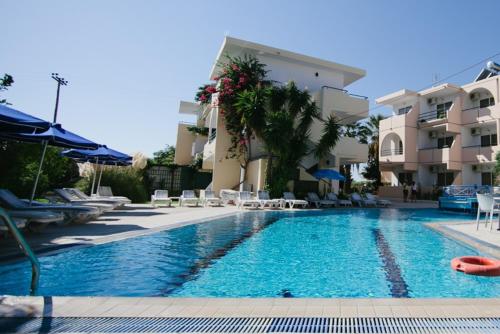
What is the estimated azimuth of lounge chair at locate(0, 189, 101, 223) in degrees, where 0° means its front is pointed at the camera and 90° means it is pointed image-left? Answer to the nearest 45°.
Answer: approximately 270°

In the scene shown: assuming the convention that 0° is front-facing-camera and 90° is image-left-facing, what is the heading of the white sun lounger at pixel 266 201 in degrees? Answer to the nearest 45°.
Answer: approximately 315°

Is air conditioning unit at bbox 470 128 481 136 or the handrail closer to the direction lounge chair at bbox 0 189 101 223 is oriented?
the air conditioning unit

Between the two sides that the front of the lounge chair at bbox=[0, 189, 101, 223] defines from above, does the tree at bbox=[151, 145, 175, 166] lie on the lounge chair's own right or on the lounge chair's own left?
on the lounge chair's own left

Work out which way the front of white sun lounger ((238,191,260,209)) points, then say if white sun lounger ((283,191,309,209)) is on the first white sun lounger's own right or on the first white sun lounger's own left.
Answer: on the first white sun lounger's own left

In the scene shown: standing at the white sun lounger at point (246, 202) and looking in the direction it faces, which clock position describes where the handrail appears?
The handrail is roughly at 2 o'clock from the white sun lounger.

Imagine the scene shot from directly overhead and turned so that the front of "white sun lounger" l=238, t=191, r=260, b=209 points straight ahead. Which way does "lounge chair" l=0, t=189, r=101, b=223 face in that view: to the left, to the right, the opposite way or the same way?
to the left

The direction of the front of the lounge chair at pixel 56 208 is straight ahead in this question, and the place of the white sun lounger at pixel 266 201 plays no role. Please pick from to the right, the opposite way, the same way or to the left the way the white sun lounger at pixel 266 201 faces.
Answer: to the right

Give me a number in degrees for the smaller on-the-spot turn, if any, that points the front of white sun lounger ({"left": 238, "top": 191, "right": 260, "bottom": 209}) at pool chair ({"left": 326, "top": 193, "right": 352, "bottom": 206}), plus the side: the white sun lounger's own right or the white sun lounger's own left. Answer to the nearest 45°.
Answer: approximately 90° to the white sun lounger's own left

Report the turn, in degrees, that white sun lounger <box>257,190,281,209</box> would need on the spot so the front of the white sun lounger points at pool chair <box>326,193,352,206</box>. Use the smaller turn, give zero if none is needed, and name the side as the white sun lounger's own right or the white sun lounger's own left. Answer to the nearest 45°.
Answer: approximately 90° to the white sun lounger's own left

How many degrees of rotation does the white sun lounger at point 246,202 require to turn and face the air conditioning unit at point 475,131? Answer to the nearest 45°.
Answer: approximately 90° to its left

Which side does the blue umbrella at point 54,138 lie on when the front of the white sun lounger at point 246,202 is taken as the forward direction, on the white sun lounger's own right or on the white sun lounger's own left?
on the white sun lounger's own right

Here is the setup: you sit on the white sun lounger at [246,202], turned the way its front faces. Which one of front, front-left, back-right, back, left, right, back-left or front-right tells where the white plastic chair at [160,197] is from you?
back-right

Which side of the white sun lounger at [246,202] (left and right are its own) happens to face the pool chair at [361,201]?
left
